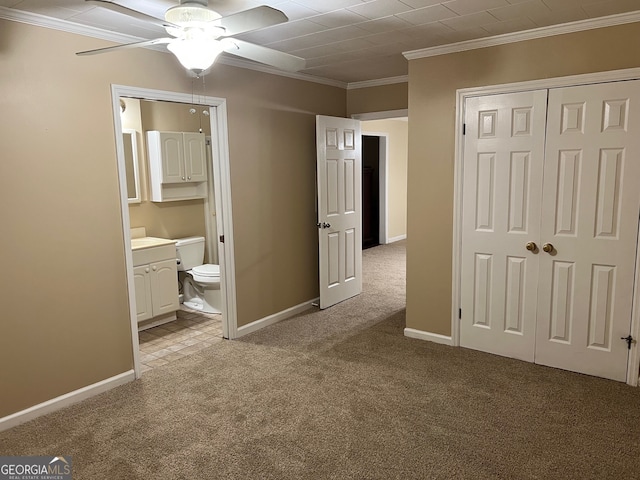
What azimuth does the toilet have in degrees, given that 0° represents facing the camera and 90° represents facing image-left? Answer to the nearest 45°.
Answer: approximately 315°

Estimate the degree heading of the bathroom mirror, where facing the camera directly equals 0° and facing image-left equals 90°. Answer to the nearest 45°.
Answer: approximately 315°

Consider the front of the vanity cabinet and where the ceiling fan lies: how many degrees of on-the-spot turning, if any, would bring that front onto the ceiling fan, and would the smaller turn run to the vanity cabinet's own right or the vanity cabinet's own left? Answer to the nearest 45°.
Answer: approximately 45° to the vanity cabinet's own right

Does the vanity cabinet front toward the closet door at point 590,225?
yes
